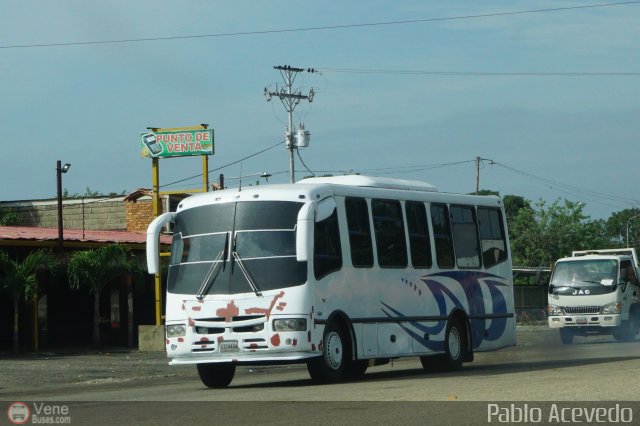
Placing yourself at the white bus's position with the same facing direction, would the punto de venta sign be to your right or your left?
on your right

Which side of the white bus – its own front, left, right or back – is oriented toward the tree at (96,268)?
right

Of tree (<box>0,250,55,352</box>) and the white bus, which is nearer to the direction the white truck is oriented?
the white bus

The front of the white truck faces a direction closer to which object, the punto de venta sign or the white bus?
the white bus

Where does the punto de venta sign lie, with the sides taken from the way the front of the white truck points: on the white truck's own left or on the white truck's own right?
on the white truck's own right

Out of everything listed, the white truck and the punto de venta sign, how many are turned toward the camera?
2

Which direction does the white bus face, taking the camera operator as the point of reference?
facing the viewer and to the left of the viewer

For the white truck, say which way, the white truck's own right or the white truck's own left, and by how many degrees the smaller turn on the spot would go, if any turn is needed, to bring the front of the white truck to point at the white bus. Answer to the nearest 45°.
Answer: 0° — it already faces it

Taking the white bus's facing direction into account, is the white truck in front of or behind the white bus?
behind

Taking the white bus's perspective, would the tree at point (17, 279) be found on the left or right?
on its right

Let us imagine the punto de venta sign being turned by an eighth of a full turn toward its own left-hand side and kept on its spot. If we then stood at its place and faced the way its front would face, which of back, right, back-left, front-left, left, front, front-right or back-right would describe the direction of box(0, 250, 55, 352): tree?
right

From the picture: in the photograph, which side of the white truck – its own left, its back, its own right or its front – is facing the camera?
front
